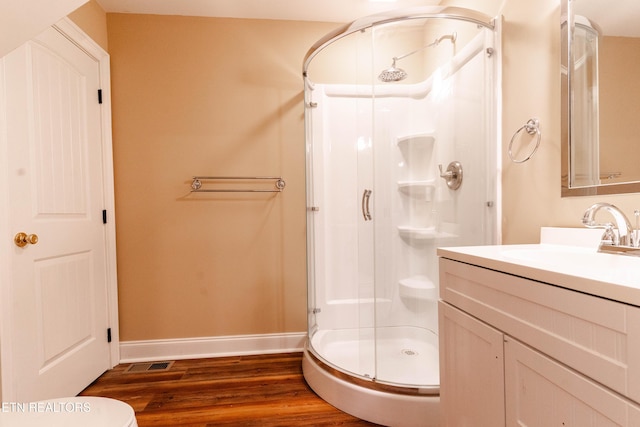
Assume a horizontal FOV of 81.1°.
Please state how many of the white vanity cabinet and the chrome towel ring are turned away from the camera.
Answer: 0

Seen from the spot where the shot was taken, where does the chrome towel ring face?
facing the viewer and to the left of the viewer

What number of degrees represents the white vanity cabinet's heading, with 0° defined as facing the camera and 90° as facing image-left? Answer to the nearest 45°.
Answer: approximately 45°

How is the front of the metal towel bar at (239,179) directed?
toward the camera

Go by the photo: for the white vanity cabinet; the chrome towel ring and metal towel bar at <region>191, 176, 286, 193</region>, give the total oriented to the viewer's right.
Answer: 0

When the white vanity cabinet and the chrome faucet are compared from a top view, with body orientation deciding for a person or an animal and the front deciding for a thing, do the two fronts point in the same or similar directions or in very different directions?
same or similar directions

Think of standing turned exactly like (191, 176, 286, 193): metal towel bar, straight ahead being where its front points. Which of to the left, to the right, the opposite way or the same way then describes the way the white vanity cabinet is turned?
to the right

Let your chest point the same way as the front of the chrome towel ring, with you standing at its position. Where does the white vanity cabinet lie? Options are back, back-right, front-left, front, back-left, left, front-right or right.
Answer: front-left

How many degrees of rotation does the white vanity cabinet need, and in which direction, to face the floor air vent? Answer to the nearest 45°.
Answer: approximately 45° to its right
